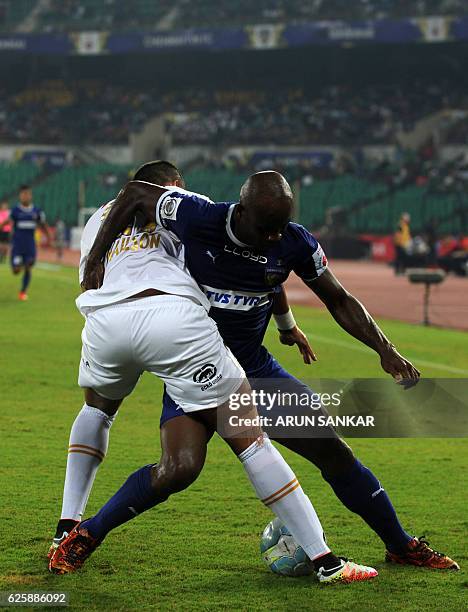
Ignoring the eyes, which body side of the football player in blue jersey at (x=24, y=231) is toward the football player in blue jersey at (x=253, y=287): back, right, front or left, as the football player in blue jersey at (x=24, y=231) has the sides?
front

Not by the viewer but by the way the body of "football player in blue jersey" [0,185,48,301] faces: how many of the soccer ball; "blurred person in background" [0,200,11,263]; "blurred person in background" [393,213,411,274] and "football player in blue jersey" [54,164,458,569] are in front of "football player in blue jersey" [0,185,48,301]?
2

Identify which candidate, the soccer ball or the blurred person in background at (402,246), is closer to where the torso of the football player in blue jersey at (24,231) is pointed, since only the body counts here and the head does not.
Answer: the soccer ball

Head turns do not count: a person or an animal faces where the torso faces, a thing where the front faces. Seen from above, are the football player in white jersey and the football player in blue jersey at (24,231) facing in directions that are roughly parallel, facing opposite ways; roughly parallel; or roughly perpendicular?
roughly parallel, facing opposite ways

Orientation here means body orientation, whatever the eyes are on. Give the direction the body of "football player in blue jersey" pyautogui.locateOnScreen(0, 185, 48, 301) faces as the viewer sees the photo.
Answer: toward the camera

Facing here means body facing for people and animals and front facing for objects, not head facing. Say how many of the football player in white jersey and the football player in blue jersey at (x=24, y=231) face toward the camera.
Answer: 1

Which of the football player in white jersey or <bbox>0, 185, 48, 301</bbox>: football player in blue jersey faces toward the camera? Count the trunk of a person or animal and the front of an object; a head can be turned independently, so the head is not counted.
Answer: the football player in blue jersey

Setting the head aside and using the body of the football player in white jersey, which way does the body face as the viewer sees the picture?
away from the camera

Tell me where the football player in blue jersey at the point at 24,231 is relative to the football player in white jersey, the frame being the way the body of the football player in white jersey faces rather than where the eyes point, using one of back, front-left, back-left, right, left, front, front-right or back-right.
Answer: front

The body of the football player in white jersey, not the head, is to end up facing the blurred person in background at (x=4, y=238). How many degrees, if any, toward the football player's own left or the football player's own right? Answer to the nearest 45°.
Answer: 0° — they already face them

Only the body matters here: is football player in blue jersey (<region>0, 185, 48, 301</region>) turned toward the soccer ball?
yes

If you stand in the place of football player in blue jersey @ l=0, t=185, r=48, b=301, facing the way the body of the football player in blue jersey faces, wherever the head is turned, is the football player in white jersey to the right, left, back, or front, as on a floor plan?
front
